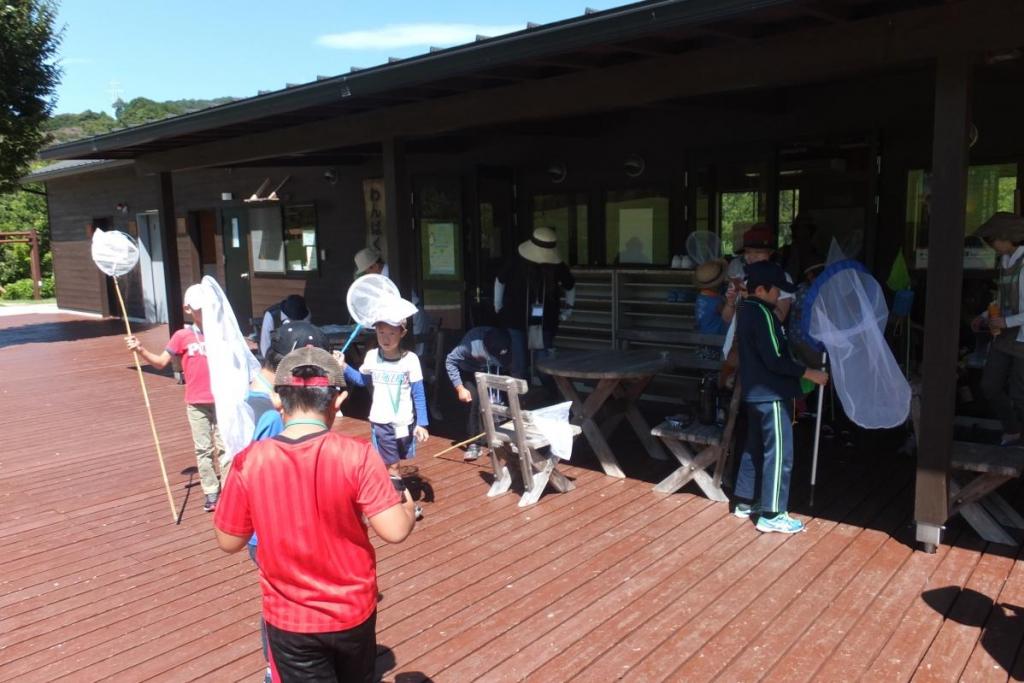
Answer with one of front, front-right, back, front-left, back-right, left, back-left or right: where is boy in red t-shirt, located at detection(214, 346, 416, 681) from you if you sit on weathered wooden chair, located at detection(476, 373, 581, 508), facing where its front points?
back-right

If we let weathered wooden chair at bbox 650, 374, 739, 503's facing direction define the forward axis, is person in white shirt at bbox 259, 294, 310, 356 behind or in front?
in front

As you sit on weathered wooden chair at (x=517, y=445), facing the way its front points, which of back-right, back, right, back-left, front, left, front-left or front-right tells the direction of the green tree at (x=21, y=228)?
left

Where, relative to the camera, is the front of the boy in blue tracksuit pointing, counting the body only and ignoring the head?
to the viewer's right

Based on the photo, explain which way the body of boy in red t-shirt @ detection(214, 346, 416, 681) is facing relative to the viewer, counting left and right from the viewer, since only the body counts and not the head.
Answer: facing away from the viewer

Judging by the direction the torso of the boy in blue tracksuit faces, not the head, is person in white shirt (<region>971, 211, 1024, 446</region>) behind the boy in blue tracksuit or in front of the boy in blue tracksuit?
in front

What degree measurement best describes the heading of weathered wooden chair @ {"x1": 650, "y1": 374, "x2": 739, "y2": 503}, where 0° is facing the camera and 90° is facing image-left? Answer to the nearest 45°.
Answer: approximately 90°

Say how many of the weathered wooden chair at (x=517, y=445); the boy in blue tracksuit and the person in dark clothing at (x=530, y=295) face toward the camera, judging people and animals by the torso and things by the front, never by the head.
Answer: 1

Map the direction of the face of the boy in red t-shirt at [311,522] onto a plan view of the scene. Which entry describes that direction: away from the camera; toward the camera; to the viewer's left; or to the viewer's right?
away from the camera

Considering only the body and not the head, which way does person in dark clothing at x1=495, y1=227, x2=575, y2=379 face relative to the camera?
toward the camera

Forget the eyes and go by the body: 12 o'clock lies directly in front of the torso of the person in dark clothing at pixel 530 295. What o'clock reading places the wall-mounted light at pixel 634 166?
The wall-mounted light is roughly at 7 o'clock from the person in dark clothing.

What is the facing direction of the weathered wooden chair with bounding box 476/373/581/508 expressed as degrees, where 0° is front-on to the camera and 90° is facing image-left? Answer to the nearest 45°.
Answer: approximately 225°

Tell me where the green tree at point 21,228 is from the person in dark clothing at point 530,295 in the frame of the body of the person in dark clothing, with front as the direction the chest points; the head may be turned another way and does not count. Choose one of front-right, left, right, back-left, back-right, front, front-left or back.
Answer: back-right

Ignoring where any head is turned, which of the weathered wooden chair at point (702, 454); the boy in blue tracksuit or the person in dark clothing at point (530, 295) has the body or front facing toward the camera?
the person in dark clothing
